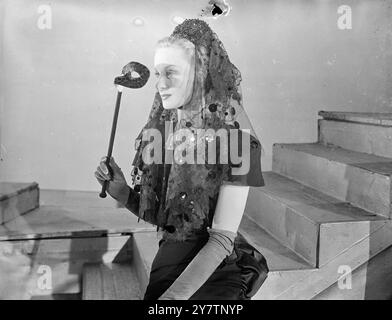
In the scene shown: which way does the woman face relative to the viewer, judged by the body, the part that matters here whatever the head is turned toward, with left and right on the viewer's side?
facing the viewer and to the left of the viewer
